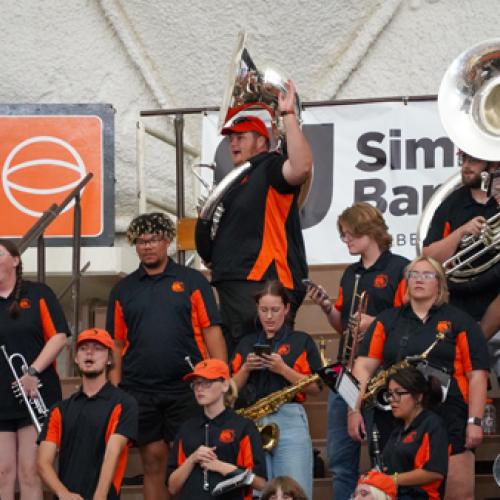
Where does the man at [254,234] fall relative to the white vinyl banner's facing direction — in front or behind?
in front

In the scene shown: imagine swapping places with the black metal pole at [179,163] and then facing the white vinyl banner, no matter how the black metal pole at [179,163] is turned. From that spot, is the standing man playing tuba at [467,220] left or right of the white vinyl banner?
right

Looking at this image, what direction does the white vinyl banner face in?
toward the camera

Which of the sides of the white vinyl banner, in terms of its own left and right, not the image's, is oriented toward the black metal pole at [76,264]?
right
